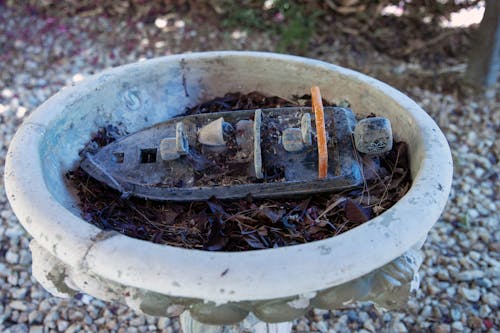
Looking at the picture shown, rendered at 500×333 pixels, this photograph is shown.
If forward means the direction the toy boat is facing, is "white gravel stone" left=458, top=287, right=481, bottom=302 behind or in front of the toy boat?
behind

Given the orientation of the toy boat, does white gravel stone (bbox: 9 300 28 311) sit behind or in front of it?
in front

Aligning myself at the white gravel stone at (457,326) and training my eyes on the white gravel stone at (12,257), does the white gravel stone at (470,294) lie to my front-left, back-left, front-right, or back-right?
back-right

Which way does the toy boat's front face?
to the viewer's left
